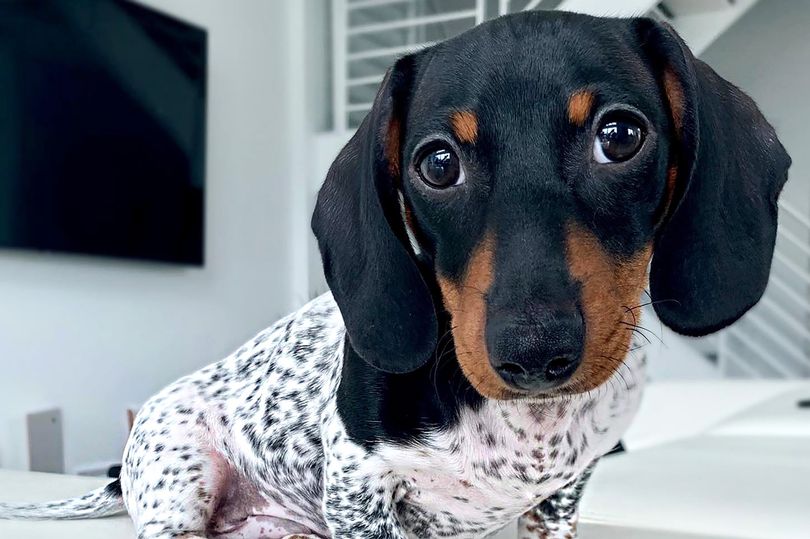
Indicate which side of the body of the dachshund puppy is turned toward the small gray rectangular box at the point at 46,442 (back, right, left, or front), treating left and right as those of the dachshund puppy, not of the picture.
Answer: back

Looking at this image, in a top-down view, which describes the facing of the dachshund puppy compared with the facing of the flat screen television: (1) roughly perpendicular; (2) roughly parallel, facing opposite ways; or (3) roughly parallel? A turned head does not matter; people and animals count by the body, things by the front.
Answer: roughly parallel

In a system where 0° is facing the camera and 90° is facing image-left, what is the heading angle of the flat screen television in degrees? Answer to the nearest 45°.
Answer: approximately 315°

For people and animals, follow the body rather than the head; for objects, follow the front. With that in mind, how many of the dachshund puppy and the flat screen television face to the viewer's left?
0

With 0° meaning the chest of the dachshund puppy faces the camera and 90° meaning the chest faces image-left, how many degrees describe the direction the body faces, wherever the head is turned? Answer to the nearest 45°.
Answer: approximately 315°

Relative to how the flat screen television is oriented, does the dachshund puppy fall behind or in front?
in front

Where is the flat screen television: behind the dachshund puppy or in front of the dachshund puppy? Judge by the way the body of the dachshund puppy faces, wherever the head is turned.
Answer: behind
